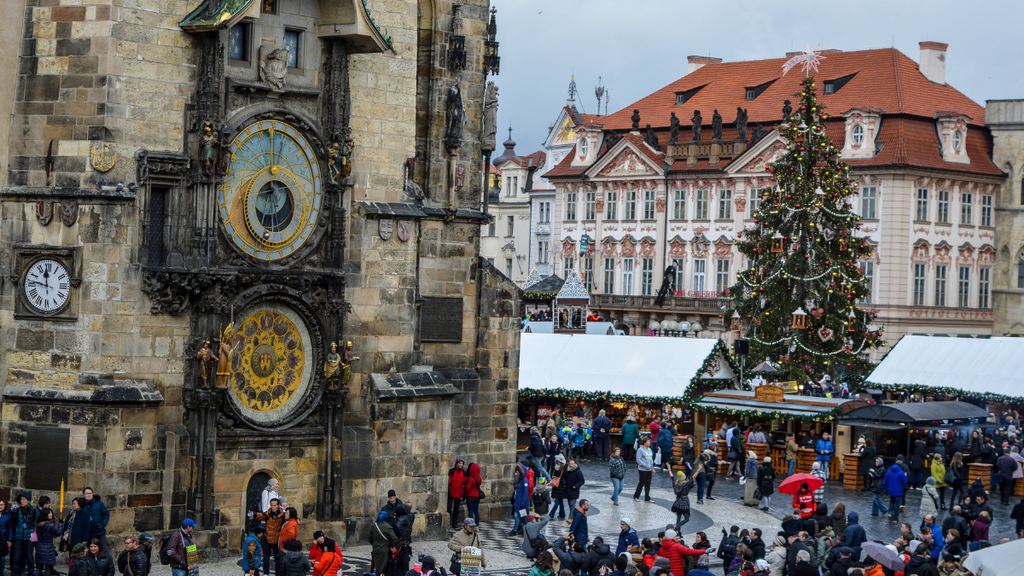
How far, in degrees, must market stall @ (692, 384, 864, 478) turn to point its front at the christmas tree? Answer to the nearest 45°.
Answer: approximately 180°

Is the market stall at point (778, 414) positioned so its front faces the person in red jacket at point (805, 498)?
yes

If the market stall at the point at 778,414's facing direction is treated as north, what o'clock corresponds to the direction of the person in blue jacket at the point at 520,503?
The person in blue jacket is roughly at 1 o'clock from the market stall.

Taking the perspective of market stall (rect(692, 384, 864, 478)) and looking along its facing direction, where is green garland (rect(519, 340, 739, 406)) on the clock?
The green garland is roughly at 4 o'clock from the market stall.

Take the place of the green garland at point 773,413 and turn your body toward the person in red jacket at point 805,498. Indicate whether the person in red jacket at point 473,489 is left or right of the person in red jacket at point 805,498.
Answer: right

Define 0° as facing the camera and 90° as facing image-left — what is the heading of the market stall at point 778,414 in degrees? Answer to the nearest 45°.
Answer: approximately 0°

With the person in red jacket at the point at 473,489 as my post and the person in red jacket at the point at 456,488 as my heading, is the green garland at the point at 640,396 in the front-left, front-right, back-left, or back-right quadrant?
back-right

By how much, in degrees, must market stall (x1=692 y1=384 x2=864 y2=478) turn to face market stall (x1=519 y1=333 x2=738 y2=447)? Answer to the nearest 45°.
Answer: approximately 135° to its right

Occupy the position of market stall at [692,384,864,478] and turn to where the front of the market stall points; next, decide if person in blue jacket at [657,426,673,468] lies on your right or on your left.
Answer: on your right

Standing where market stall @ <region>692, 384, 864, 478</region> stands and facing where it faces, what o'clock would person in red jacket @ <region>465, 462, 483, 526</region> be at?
The person in red jacket is roughly at 1 o'clock from the market stall.

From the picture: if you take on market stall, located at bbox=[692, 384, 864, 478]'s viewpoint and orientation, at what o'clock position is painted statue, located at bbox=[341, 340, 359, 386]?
The painted statue is roughly at 1 o'clock from the market stall.

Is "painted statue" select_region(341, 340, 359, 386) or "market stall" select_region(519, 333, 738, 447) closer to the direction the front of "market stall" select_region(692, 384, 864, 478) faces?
the painted statue
